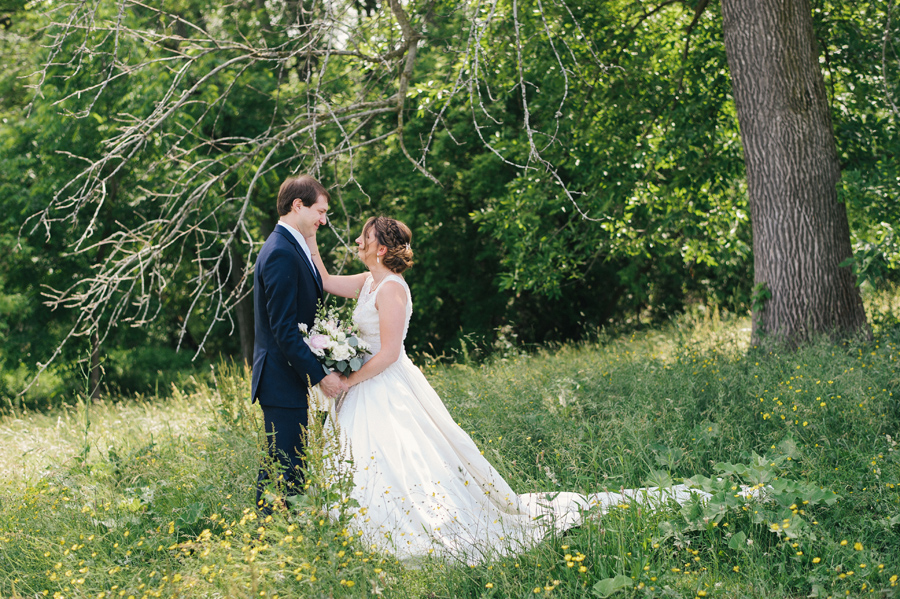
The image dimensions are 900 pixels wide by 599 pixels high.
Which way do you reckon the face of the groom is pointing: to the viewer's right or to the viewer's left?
to the viewer's right

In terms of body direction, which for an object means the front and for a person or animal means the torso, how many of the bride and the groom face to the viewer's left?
1

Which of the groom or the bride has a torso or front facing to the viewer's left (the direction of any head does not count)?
the bride

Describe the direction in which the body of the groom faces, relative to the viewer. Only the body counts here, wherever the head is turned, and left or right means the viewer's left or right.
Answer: facing to the right of the viewer

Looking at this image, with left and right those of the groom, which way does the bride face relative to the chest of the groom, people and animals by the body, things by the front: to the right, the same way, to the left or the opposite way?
the opposite way

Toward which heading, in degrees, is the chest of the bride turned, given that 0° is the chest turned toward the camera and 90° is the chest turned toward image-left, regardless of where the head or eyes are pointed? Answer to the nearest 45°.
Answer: approximately 90°
